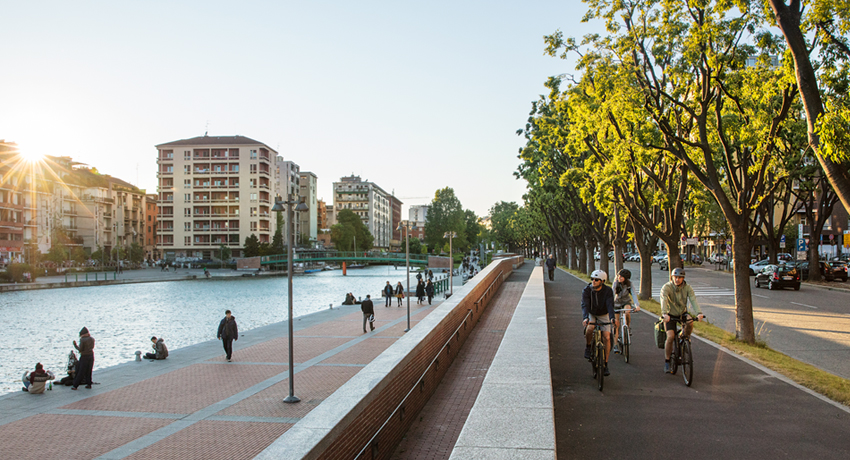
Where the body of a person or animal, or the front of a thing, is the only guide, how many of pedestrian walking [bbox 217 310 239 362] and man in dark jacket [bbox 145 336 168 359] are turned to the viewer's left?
1

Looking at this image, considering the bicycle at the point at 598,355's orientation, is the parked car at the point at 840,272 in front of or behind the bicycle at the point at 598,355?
behind

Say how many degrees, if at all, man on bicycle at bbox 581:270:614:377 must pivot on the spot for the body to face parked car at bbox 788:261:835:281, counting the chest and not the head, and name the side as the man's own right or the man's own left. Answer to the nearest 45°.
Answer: approximately 180°

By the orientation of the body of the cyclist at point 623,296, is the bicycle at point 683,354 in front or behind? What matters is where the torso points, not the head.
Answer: in front

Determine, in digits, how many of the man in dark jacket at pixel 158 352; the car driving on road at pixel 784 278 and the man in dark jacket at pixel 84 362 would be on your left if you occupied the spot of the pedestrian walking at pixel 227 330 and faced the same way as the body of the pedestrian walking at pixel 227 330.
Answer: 1

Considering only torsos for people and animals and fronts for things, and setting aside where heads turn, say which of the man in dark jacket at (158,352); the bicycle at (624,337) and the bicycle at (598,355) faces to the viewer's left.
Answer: the man in dark jacket

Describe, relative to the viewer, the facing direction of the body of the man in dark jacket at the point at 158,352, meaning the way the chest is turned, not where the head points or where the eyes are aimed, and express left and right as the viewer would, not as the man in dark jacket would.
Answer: facing to the left of the viewer

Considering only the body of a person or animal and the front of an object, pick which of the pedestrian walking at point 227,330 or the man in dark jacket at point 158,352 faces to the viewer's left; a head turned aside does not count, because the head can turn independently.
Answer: the man in dark jacket

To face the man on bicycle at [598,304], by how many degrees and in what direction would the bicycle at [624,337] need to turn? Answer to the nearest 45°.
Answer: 0° — it already faces them

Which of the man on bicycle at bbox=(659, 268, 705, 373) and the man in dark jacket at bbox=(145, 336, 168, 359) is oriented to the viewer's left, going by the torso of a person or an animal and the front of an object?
the man in dark jacket
